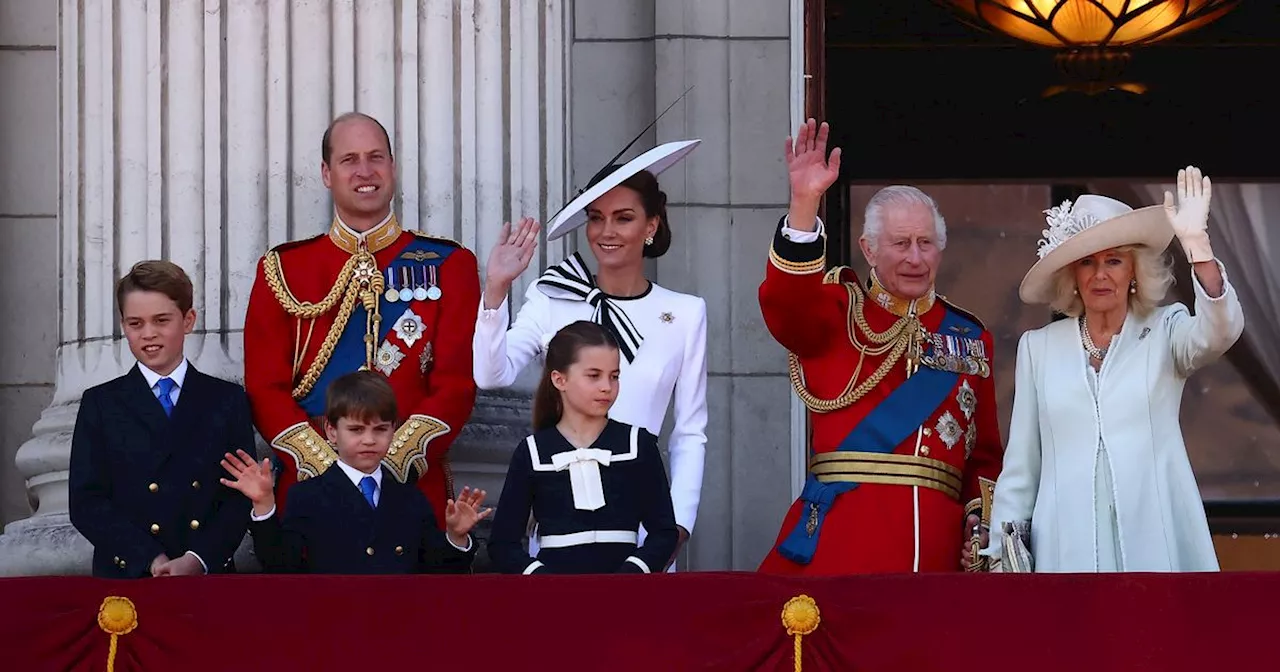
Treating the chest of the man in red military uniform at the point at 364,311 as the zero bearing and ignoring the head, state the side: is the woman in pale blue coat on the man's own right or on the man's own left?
on the man's own left

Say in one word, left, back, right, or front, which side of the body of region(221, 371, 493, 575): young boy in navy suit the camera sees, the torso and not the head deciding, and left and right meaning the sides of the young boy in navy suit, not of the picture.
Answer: front

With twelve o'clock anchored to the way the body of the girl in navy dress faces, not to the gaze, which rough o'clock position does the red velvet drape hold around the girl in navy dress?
The red velvet drape is roughly at 12 o'clock from the girl in navy dress.

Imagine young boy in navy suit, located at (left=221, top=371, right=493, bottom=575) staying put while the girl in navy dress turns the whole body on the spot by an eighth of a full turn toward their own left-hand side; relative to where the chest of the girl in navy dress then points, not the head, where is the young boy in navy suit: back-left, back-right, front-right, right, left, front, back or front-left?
back-right

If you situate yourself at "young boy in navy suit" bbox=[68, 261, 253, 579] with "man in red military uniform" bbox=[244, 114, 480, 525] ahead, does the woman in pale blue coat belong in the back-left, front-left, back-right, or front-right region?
front-right

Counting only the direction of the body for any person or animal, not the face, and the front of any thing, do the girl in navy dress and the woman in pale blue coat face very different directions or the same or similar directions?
same or similar directions

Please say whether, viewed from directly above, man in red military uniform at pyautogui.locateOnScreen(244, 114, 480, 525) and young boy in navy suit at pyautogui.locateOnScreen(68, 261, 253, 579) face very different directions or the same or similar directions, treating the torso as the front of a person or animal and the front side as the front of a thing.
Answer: same or similar directions

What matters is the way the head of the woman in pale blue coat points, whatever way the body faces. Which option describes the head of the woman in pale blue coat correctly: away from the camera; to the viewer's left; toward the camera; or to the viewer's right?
toward the camera

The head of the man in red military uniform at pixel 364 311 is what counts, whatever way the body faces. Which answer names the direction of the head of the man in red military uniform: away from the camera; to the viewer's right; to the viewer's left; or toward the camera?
toward the camera

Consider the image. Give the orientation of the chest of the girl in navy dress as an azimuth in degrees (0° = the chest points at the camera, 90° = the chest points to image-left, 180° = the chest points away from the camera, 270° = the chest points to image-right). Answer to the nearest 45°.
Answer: approximately 0°

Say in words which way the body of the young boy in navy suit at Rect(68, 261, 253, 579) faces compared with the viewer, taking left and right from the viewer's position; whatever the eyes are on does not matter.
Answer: facing the viewer

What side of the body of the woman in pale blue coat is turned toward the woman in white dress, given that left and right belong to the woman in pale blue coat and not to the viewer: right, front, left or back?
right

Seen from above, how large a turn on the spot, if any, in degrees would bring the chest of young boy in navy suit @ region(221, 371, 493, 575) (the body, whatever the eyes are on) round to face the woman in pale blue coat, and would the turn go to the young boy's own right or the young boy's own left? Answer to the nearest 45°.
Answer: approximately 90° to the young boy's own left
